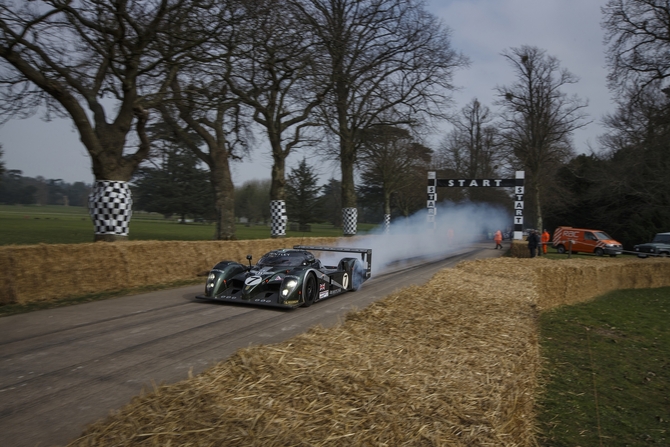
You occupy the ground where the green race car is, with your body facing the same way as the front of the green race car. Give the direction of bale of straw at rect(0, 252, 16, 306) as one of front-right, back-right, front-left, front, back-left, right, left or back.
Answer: front-right

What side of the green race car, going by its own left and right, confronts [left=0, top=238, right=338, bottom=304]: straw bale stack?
right

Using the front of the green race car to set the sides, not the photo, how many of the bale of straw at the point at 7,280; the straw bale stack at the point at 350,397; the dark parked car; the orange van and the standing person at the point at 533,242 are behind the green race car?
3

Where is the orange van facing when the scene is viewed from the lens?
facing the viewer and to the right of the viewer

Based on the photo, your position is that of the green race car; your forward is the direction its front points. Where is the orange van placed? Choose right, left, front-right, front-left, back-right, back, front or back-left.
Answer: back

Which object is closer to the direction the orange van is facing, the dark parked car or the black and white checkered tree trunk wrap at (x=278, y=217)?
the dark parked car

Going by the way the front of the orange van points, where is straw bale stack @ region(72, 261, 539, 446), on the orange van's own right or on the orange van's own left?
on the orange van's own right

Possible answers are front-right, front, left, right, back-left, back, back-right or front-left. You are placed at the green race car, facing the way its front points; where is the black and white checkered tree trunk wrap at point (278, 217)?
back-right

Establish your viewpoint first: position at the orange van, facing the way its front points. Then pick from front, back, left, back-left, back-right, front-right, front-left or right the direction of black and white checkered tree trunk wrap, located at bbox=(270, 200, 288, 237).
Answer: right

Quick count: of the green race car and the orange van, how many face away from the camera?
0

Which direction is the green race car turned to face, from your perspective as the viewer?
facing the viewer and to the left of the viewer
